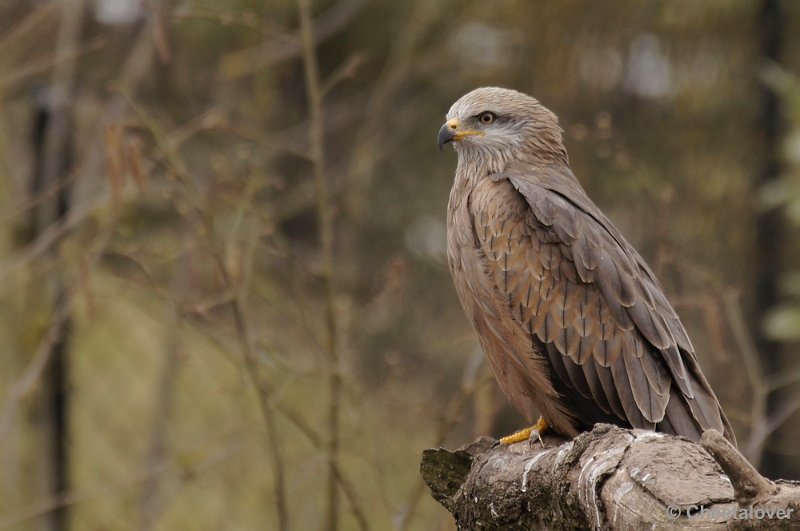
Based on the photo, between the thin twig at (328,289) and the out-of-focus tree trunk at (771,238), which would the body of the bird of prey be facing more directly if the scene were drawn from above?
the thin twig

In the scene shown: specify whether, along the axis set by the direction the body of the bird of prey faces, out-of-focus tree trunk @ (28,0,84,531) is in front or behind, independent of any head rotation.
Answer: in front

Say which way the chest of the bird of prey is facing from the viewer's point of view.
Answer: to the viewer's left

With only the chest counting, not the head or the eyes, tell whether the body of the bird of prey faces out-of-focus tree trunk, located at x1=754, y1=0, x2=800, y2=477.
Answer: no

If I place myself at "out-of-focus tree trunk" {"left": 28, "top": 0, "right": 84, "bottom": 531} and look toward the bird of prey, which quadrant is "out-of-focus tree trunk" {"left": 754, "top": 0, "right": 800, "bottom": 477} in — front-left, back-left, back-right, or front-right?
front-left
